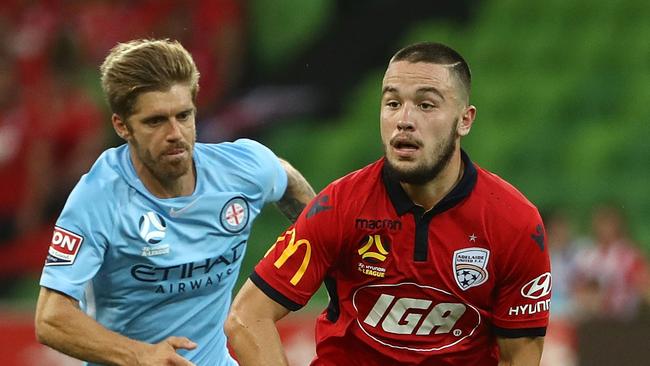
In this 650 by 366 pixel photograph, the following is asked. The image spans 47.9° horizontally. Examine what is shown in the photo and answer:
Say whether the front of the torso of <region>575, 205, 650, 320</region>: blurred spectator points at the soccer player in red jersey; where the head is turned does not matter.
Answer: yes

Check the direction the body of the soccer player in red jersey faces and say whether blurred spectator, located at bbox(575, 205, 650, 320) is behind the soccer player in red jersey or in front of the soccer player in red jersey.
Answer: behind

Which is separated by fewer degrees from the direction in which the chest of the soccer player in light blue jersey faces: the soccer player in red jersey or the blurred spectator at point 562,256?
the soccer player in red jersey

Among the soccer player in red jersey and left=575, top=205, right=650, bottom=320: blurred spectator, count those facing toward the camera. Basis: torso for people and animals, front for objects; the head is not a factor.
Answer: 2

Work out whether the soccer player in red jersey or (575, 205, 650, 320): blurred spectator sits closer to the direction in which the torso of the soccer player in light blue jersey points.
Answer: the soccer player in red jersey

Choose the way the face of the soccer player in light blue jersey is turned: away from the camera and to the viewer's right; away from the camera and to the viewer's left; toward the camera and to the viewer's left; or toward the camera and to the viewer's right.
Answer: toward the camera and to the viewer's right
